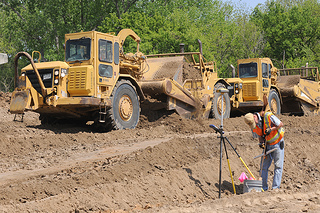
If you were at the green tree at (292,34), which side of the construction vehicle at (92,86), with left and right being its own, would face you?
back

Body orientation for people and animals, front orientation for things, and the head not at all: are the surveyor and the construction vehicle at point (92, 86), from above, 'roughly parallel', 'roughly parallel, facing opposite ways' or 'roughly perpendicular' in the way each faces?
roughly parallel

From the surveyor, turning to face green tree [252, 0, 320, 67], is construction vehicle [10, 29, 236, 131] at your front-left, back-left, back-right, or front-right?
front-left

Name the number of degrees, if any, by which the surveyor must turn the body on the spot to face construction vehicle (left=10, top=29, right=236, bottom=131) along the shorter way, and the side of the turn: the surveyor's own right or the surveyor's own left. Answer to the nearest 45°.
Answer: approximately 90° to the surveyor's own right

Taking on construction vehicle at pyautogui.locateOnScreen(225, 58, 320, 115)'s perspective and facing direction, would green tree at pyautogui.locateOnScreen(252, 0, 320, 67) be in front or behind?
behind

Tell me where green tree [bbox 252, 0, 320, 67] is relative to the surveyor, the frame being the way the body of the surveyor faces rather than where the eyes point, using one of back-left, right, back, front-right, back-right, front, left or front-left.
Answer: back-right

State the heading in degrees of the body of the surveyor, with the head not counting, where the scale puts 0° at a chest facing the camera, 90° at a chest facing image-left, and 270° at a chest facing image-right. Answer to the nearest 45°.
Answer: approximately 45°

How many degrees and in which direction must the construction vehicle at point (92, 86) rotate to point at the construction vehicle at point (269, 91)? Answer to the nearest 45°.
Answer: approximately 180°

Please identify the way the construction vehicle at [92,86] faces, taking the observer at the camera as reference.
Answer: facing the viewer and to the left of the viewer

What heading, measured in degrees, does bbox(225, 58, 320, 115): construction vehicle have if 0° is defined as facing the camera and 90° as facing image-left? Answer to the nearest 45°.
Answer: approximately 45°

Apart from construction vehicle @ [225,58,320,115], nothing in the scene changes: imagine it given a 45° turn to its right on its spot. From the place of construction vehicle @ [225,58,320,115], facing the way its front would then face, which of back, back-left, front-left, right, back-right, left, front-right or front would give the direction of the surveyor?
left

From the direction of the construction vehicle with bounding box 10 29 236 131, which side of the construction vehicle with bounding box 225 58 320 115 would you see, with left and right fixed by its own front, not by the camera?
front

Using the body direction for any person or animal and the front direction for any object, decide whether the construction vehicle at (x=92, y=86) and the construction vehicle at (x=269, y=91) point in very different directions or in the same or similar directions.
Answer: same or similar directions
